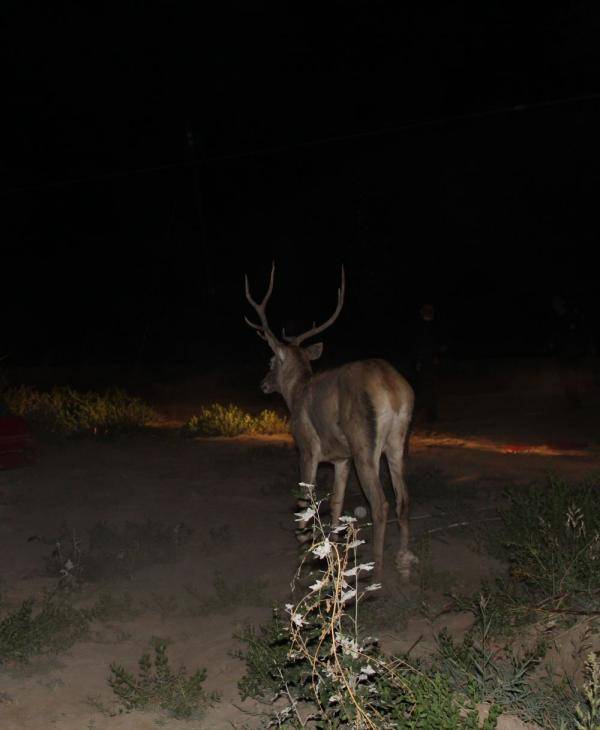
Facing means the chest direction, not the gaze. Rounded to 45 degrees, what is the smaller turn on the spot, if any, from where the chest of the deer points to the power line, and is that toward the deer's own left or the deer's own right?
approximately 45° to the deer's own right

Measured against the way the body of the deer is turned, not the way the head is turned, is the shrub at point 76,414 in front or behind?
in front

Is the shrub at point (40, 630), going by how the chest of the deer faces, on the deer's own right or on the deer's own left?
on the deer's own left

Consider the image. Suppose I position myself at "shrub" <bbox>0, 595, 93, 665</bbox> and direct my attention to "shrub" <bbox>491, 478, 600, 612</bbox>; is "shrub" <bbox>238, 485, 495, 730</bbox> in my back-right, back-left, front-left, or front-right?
front-right

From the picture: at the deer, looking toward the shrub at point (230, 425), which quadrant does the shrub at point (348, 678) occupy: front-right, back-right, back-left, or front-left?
back-left

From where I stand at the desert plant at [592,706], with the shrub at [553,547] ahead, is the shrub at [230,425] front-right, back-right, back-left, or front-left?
front-left

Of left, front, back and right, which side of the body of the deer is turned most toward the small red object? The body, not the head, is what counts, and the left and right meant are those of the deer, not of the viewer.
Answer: front

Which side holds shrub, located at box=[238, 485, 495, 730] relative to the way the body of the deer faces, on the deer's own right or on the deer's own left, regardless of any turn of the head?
on the deer's own left

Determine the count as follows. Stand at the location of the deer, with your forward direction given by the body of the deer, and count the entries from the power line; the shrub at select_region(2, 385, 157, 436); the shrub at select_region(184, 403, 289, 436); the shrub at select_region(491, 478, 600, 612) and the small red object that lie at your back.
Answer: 1

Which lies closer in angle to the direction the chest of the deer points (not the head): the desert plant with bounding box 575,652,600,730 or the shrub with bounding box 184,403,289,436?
the shrub

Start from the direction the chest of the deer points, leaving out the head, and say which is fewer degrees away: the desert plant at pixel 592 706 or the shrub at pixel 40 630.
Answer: the shrub

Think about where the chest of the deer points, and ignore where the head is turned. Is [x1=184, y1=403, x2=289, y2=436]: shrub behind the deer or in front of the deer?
in front

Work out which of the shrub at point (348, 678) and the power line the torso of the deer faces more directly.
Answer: the power line

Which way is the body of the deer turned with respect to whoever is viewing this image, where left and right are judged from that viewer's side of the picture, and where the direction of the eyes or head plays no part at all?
facing away from the viewer and to the left of the viewer

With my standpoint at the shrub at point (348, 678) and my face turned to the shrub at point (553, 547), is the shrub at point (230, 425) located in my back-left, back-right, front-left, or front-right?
front-left
